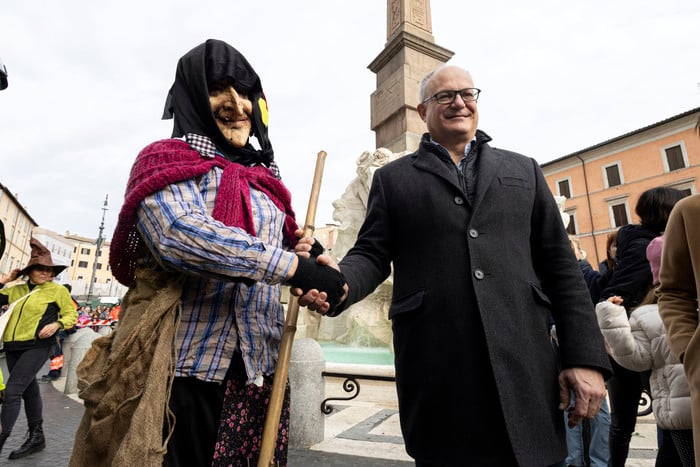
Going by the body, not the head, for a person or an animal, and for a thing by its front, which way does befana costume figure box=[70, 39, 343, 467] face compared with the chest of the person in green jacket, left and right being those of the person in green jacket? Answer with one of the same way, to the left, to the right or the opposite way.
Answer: to the left

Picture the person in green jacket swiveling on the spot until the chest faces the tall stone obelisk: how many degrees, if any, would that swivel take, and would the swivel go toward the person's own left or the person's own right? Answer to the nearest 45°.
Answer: approximately 135° to the person's own left

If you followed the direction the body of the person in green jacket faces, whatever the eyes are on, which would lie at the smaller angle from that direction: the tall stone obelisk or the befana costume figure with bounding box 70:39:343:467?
the befana costume figure

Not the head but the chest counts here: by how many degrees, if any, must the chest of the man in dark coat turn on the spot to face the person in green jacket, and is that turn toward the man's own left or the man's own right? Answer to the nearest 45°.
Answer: approximately 90° to the man's own right

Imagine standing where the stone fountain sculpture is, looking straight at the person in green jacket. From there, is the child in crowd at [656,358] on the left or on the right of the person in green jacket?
left

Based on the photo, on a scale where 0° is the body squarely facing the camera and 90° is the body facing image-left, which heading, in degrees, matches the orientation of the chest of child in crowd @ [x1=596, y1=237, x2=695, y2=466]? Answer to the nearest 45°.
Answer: approximately 90°

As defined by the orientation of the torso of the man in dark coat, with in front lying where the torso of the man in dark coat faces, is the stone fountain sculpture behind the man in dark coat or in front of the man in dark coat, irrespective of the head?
behind

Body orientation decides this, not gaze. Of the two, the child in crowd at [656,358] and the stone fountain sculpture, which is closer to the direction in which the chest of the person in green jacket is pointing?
the child in crowd

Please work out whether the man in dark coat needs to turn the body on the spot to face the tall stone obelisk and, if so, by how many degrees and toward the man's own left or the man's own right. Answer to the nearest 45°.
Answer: approximately 180°

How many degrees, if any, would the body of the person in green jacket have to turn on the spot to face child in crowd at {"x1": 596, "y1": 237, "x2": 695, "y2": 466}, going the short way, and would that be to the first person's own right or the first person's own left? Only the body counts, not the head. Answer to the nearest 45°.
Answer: approximately 90° to the first person's own left

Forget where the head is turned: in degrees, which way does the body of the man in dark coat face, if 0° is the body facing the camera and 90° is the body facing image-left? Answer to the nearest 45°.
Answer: approximately 0°
